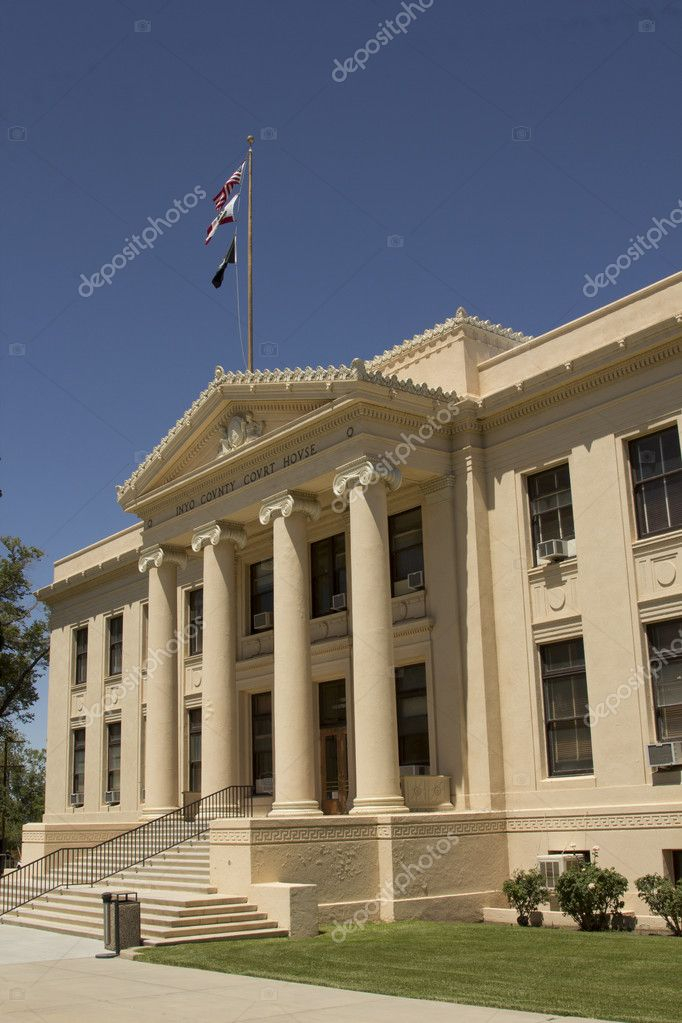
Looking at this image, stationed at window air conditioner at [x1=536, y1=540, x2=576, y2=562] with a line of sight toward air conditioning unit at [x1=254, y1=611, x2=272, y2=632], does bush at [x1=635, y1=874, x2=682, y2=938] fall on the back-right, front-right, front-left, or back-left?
back-left

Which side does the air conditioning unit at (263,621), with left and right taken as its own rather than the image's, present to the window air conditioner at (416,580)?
left

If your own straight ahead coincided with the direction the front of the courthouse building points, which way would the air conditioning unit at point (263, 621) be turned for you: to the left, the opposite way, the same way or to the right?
the same way

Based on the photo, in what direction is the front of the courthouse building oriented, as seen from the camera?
facing the viewer and to the left of the viewer

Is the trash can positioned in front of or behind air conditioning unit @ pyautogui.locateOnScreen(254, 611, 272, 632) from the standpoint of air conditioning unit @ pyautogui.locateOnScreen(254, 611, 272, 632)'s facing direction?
in front

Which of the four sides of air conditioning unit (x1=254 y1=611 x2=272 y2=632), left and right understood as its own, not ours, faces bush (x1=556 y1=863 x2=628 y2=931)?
left

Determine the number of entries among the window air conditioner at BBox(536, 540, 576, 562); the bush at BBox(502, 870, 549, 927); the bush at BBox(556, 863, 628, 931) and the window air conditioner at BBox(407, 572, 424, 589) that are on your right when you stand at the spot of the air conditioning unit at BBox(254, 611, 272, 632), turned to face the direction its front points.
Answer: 0

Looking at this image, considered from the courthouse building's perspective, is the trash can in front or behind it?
in front

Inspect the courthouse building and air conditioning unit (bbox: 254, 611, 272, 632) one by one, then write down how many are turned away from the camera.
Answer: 0
